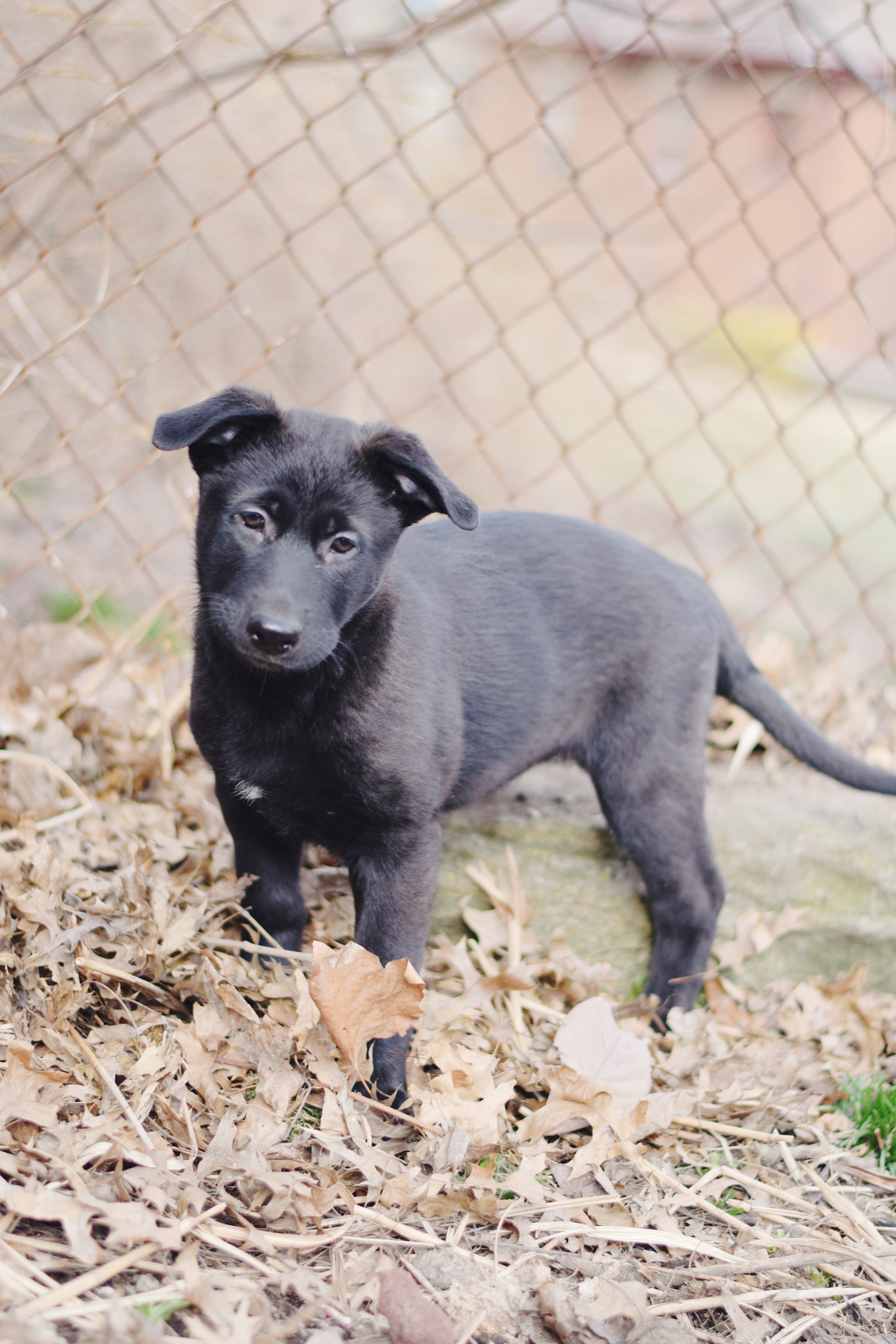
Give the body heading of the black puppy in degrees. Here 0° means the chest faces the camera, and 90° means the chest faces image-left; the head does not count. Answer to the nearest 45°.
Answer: approximately 45°

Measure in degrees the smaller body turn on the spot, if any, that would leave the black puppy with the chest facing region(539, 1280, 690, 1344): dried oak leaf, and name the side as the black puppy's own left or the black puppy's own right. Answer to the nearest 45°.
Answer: approximately 45° to the black puppy's own left

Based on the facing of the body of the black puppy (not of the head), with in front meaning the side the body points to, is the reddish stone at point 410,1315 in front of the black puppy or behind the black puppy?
in front

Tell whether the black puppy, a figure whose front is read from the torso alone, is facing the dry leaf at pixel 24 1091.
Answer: yes

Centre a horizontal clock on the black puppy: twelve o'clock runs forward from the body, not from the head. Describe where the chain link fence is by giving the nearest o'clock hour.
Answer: The chain link fence is roughly at 5 o'clock from the black puppy.

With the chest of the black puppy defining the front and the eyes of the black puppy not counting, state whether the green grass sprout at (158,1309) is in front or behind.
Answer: in front
